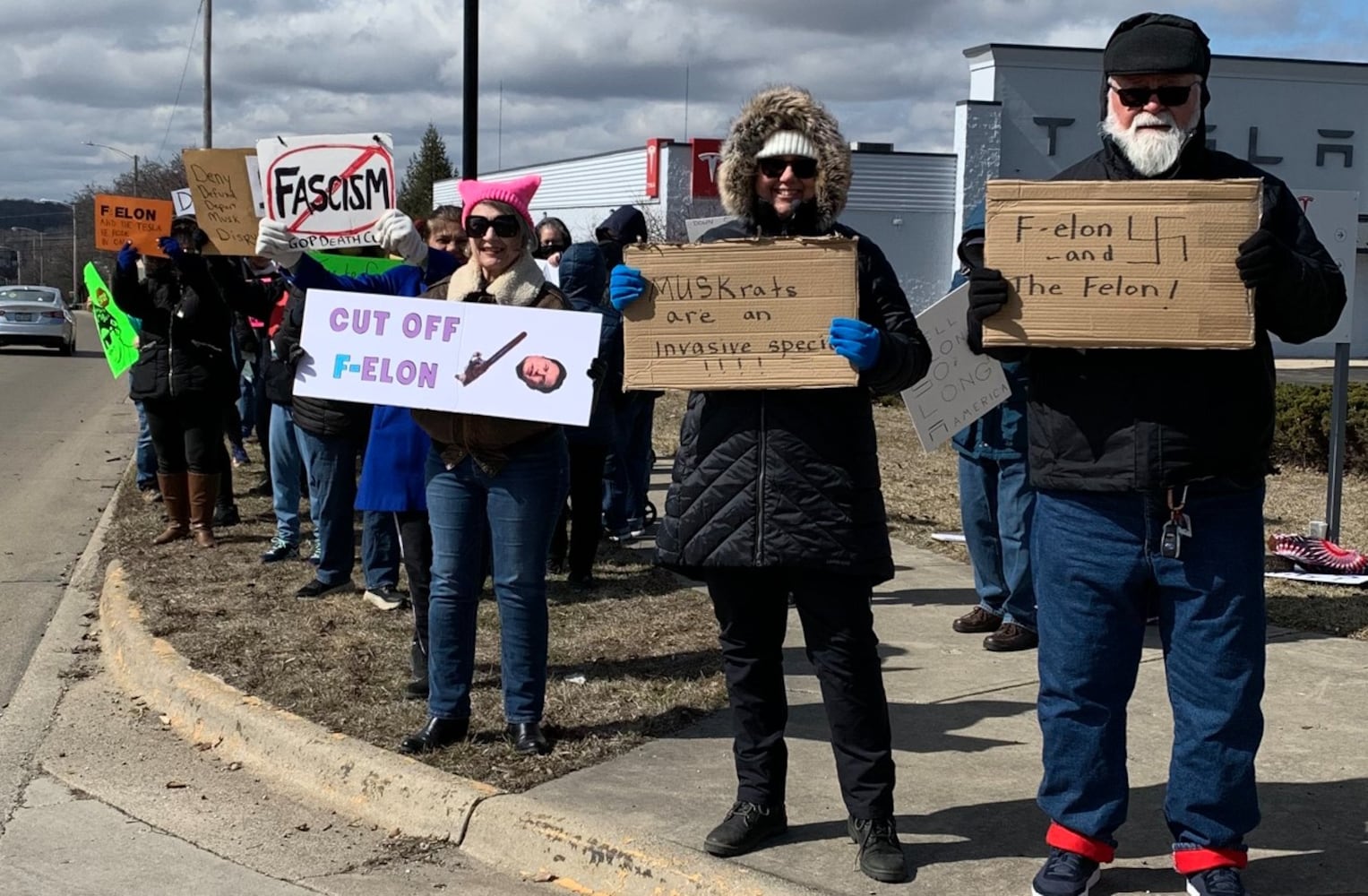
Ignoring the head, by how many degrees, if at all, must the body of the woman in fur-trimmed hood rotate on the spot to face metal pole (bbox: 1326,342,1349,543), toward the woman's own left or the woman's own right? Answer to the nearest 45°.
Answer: approximately 135° to the woman's own left

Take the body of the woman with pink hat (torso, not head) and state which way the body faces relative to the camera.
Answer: toward the camera

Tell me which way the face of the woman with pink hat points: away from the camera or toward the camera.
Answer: toward the camera

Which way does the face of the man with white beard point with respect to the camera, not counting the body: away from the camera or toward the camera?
toward the camera

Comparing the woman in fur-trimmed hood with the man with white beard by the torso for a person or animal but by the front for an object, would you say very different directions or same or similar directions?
same or similar directions

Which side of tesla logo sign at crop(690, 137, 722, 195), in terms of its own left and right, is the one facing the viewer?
front

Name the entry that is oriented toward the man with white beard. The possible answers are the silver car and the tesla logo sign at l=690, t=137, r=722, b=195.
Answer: the tesla logo sign

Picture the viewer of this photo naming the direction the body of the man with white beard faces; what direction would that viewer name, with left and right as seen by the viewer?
facing the viewer

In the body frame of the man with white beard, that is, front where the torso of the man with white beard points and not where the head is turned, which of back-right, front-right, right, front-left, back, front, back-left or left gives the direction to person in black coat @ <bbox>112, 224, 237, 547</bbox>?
back-right

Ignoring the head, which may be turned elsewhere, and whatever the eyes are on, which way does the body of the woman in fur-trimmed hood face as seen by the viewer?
toward the camera

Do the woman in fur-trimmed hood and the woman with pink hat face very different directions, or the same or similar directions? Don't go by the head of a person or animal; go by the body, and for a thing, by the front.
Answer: same or similar directions

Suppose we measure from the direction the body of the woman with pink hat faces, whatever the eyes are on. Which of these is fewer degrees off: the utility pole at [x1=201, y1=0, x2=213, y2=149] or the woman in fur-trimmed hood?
the woman in fur-trimmed hood
